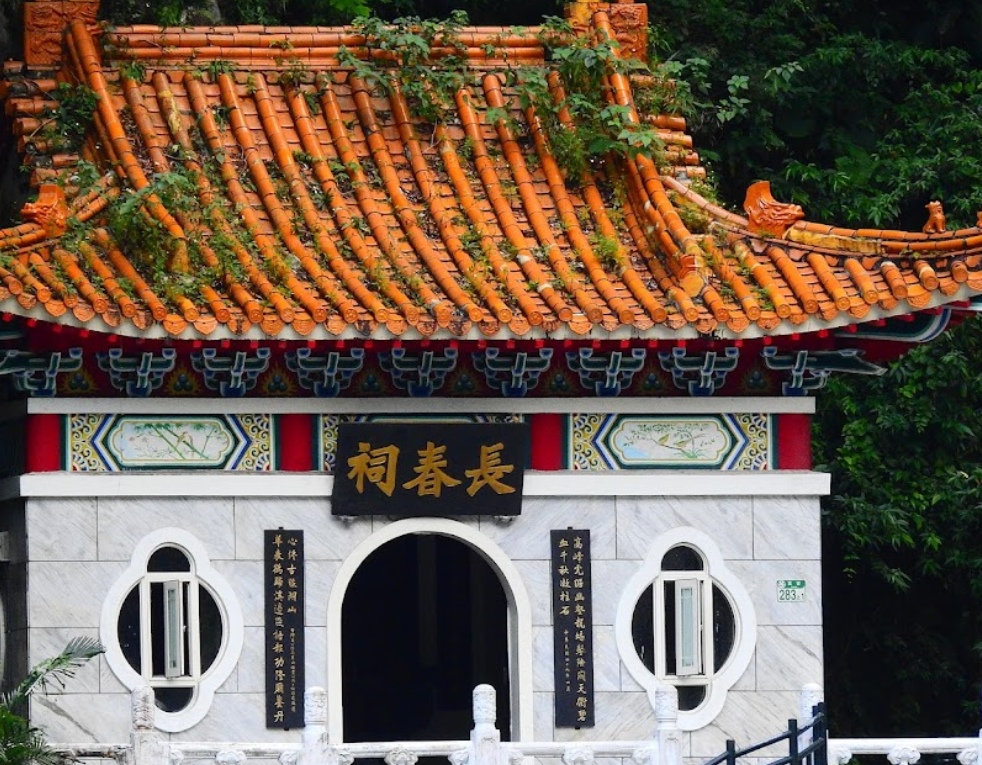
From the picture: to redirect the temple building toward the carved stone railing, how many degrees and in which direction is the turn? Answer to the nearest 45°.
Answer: approximately 45° to its left

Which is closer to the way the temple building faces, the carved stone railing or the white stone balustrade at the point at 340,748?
the white stone balustrade

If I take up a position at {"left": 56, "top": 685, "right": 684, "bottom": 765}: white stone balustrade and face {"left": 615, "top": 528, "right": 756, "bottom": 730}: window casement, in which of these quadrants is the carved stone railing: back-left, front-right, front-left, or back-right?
front-right

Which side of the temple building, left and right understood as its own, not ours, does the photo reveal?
front

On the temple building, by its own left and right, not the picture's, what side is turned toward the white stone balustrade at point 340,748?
front
